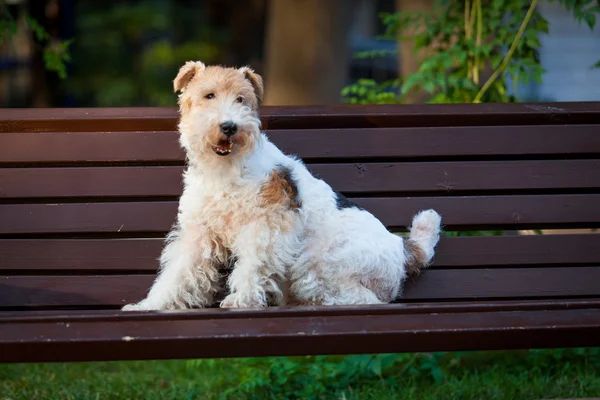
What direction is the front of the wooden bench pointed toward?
toward the camera

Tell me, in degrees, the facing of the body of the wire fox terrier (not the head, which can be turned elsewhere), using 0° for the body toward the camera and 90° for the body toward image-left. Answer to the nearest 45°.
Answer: approximately 45°

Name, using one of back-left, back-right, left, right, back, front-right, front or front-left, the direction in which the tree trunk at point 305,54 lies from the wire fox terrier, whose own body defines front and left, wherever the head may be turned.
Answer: back-right

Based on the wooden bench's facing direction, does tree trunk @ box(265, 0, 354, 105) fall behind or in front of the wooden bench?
behind
